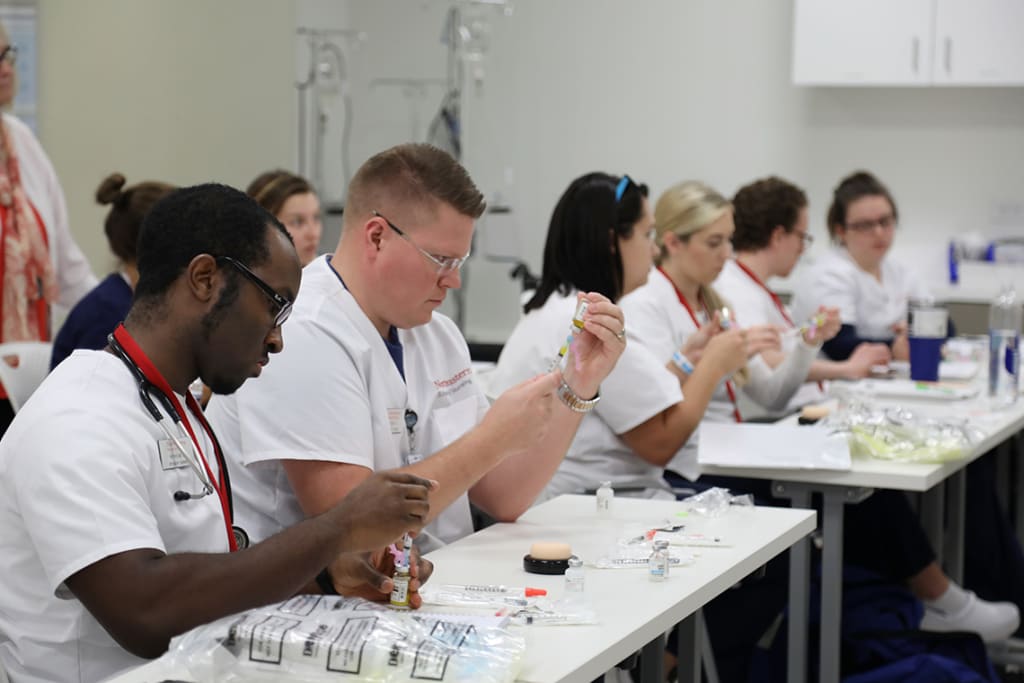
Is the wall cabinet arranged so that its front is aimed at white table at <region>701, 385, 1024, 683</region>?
yes

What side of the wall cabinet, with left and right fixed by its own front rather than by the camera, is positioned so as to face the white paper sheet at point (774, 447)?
front

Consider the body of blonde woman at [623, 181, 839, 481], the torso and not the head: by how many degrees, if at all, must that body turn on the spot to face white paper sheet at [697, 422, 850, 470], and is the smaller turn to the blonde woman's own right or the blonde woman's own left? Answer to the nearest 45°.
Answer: approximately 45° to the blonde woman's own right

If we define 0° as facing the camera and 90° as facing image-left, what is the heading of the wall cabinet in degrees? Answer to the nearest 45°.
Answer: approximately 0°

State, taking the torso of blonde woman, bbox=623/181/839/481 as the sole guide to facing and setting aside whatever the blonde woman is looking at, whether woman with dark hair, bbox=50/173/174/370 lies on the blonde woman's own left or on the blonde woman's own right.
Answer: on the blonde woman's own right

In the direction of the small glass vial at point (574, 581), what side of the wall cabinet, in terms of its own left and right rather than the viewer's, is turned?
front

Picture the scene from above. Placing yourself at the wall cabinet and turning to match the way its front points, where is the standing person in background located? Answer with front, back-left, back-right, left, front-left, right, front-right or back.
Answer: front-right

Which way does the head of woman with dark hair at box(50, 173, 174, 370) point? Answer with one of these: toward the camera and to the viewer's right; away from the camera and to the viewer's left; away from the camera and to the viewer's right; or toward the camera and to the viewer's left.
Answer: away from the camera and to the viewer's right

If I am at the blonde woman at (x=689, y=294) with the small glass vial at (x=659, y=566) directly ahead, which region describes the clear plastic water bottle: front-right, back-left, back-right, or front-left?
back-left
